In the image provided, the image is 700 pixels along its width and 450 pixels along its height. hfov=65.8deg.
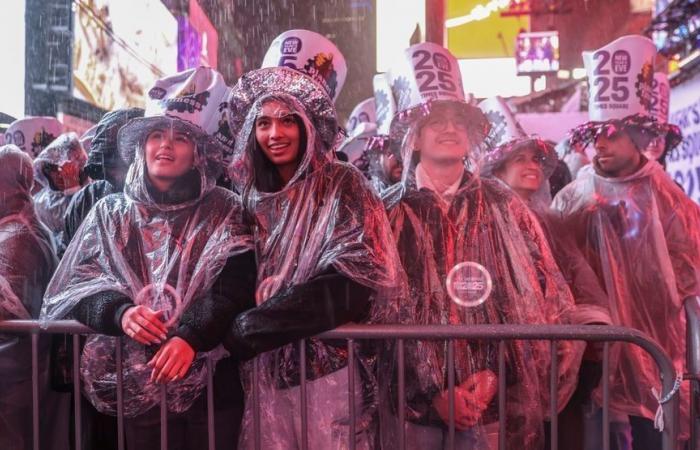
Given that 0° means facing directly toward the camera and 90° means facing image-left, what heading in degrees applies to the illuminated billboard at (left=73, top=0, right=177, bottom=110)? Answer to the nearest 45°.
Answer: approximately 0°

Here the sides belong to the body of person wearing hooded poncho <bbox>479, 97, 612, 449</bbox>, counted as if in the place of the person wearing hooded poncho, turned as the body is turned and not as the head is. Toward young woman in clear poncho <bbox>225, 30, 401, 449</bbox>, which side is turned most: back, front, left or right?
right

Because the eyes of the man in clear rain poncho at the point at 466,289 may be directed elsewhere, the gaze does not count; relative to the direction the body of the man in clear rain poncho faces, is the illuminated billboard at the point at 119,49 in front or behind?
behind

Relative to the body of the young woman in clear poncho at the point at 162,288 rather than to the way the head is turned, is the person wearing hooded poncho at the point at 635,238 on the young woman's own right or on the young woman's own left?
on the young woman's own left

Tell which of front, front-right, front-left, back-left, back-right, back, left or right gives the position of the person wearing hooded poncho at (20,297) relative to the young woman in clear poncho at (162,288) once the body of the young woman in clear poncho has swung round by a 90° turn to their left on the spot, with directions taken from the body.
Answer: back-left

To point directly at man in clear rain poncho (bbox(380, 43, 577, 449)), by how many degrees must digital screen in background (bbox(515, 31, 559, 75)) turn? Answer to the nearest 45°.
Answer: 0° — it already faces them

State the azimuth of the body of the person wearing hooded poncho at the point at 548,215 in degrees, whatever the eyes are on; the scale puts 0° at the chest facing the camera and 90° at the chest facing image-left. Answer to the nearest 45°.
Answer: approximately 315°

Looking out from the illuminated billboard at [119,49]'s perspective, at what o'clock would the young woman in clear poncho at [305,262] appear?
The young woman in clear poncho is roughly at 12 o'clock from the illuminated billboard.

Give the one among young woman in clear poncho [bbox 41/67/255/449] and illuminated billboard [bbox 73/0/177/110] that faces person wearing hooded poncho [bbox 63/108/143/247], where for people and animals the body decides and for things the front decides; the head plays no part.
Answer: the illuminated billboard

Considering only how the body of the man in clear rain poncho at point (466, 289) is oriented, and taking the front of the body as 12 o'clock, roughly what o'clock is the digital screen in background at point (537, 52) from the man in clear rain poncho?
The digital screen in background is roughly at 6 o'clock from the man in clear rain poncho.
